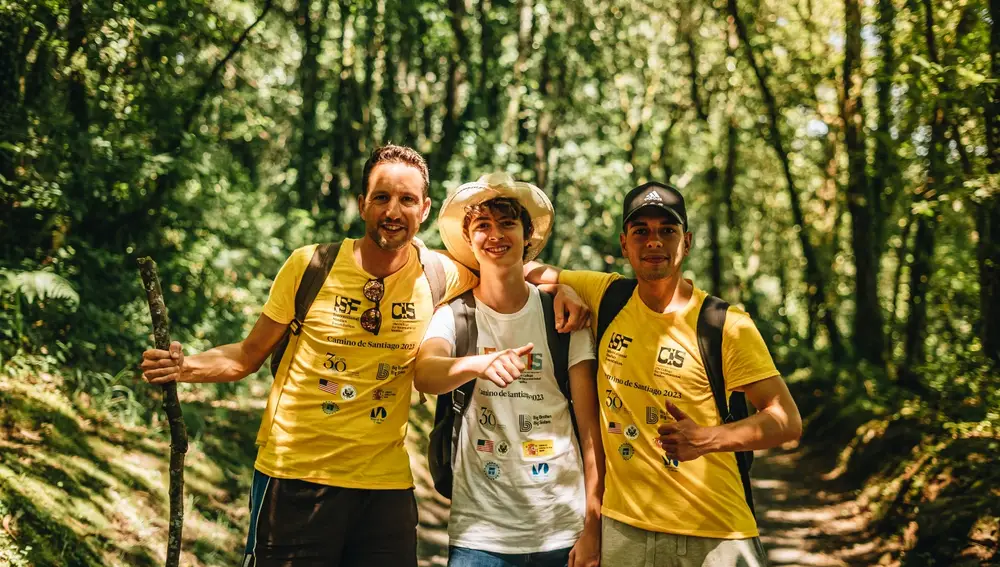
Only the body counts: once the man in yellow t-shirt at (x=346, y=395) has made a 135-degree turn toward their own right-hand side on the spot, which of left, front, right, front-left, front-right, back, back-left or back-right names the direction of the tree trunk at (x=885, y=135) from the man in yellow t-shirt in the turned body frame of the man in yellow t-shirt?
right

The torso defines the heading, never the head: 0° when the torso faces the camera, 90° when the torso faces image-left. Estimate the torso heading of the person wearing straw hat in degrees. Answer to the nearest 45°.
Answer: approximately 0°

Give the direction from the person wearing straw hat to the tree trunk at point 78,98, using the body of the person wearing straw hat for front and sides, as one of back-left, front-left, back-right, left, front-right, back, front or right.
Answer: back-right

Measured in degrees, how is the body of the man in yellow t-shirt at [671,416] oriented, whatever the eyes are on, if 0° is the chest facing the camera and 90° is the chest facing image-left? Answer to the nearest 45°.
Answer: approximately 0°

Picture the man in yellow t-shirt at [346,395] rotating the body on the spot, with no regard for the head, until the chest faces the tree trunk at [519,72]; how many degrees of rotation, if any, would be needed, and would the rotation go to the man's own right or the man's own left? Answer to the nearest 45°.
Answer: approximately 180°

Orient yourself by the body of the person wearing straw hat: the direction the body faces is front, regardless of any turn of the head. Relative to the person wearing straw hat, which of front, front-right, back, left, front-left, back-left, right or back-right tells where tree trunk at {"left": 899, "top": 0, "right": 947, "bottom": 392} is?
back-left

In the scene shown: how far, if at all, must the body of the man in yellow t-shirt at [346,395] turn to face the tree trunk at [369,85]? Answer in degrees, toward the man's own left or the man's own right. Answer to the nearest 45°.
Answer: approximately 180°

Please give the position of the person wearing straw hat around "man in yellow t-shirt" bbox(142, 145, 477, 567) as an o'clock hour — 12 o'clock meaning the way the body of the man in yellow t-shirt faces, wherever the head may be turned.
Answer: The person wearing straw hat is roughly at 10 o'clock from the man in yellow t-shirt.

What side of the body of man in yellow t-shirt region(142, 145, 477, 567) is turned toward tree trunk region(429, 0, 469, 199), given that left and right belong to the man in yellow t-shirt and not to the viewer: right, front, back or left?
back

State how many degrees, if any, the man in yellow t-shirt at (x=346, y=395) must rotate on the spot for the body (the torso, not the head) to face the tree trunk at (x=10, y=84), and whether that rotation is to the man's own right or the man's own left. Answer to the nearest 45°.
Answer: approximately 135° to the man's own right
